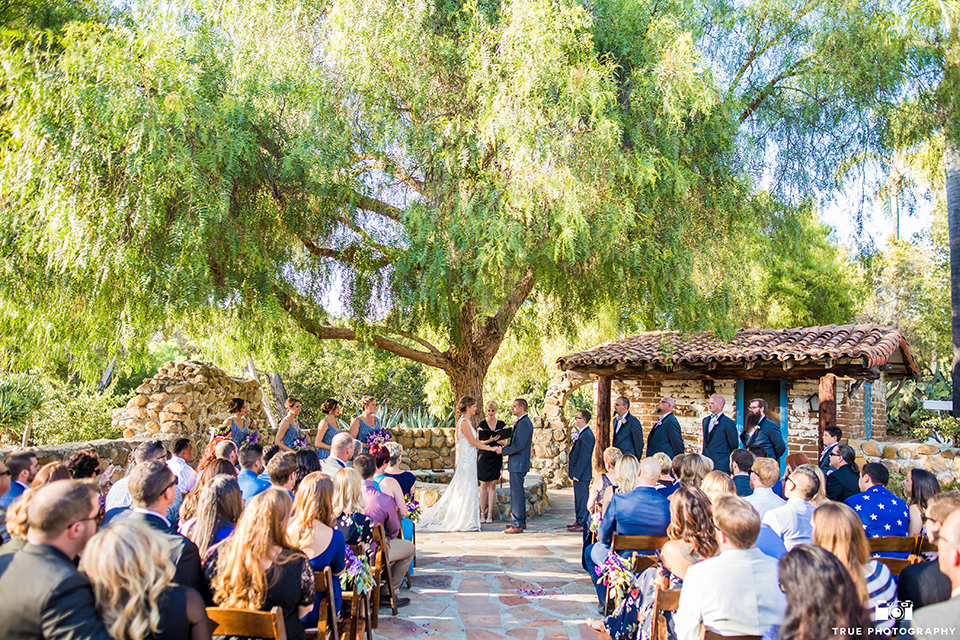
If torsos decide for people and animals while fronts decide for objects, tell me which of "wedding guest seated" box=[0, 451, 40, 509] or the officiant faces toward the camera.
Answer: the officiant

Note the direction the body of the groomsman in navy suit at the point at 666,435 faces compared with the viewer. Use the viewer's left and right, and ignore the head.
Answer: facing the viewer and to the left of the viewer

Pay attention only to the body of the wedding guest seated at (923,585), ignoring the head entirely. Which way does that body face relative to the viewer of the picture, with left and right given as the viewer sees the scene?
facing away from the viewer and to the left of the viewer

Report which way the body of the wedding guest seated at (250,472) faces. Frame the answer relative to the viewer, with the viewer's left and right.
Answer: facing away from the viewer and to the right of the viewer

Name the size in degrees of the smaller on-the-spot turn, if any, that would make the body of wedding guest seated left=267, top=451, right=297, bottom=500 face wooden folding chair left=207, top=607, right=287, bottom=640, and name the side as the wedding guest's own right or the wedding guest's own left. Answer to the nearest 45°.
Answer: approximately 135° to the wedding guest's own right

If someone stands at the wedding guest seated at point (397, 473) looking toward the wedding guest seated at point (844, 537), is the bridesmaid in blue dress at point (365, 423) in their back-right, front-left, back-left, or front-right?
back-left

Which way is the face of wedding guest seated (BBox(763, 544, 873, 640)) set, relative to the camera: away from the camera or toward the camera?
away from the camera

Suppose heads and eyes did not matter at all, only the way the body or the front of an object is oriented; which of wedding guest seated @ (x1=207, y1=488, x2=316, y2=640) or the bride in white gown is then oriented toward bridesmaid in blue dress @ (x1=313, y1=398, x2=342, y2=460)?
the wedding guest seated

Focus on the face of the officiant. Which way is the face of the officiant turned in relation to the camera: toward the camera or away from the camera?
toward the camera

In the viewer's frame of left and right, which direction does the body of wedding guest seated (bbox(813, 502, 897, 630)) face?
facing away from the viewer and to the left of the viewer

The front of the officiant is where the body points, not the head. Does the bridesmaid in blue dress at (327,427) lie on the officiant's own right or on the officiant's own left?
on the officiant's own right

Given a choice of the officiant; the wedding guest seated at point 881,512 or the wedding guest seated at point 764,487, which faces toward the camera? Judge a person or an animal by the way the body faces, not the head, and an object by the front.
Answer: the officiant

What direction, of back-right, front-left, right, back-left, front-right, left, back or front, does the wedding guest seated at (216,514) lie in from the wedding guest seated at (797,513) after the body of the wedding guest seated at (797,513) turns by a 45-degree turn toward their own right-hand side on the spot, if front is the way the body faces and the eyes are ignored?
back-left

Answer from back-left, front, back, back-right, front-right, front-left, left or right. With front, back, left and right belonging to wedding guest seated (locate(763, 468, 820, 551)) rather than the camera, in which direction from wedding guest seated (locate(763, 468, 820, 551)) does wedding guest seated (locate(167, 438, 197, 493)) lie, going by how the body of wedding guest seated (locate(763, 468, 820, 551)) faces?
front-left

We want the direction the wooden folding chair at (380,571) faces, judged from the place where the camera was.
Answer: facing away from the viewer and to the right of the viewer

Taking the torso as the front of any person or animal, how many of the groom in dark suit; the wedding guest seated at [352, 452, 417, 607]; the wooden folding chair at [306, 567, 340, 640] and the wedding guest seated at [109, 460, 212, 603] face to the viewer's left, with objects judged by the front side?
1

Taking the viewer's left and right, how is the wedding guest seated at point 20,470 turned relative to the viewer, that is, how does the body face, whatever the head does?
facing away from the viewer and to the right of the viewer

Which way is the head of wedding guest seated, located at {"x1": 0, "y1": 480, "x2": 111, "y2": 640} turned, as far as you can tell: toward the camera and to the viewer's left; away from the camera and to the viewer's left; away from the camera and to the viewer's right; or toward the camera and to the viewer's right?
away from the camera and to the viewer's right
